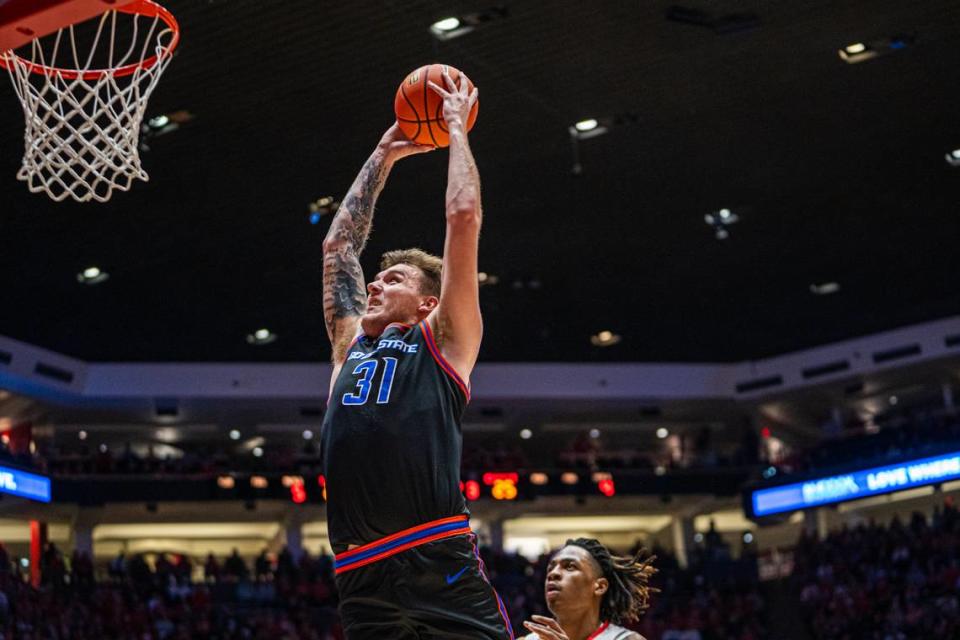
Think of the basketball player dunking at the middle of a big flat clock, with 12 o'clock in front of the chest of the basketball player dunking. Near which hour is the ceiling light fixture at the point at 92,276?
The ceiling light fixture is roughly at 4 o'clock from the basketball player dunking.

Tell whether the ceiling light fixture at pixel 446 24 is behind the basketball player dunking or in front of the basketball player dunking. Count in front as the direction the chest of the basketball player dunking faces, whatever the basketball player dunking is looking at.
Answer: behind

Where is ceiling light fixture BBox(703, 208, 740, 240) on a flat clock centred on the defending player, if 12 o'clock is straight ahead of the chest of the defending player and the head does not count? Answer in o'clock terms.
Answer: The ceiling light fixture is roughly at 5 o'clock from the defending player.

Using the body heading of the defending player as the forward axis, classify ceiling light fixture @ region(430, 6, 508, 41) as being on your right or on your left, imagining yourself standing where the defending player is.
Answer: on your right

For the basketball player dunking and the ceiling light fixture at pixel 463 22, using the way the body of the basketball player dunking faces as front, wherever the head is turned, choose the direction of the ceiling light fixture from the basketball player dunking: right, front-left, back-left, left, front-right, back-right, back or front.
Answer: back-right

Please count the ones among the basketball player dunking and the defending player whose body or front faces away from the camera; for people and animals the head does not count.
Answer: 0

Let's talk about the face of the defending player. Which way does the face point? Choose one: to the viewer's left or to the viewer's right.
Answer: to the viewer's left

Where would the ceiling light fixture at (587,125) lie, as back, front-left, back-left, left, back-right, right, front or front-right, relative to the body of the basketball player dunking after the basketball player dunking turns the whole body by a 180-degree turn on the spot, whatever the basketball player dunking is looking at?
front-left

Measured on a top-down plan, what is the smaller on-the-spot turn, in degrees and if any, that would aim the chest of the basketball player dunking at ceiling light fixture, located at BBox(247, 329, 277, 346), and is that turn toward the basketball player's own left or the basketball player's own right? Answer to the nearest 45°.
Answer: approximately 135° to the basketball player's own right

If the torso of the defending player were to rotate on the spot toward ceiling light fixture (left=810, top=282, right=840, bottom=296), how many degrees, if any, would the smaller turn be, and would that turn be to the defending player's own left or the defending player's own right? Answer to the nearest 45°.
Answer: approximately 135° to the defending player's own right

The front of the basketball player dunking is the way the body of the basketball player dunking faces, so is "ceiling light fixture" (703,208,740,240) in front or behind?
behind

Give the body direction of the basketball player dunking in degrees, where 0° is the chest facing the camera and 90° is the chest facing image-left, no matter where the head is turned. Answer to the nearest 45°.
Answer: approximately 45°

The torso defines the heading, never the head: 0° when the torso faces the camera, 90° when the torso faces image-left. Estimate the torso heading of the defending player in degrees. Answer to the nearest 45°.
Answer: approximately 45°

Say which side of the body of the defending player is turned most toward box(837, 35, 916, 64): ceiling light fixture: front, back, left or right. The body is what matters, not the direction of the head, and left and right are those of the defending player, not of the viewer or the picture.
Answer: back

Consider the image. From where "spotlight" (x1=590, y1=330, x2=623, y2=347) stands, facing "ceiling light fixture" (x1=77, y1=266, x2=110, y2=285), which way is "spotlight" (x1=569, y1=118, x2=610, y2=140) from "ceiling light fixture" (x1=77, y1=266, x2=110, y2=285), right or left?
left
